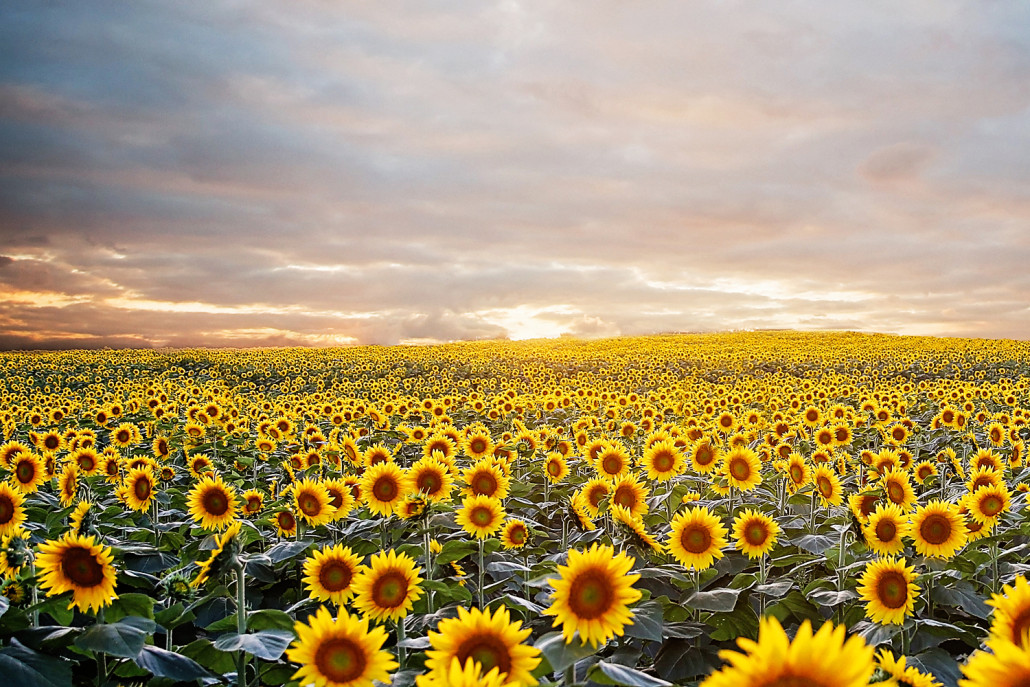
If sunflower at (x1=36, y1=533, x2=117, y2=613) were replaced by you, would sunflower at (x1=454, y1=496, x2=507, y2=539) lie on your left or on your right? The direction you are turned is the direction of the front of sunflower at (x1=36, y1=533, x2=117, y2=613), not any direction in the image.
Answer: on your left

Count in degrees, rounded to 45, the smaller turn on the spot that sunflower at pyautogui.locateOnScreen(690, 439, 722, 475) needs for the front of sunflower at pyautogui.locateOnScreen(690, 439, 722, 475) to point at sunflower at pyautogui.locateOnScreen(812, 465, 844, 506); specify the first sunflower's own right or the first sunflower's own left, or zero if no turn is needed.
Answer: approximately 45° to the first sunflower's own left

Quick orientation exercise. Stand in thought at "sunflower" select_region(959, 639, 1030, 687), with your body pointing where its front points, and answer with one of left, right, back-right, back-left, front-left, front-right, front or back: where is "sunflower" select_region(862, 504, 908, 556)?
back

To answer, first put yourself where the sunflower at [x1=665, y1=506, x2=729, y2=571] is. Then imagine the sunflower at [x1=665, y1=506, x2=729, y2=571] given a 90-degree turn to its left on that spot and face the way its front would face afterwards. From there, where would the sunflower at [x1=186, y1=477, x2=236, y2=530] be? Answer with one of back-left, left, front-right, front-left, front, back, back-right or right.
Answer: back

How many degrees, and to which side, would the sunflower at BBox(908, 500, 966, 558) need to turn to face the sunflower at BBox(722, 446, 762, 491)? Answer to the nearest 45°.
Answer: approximately 135° to its right

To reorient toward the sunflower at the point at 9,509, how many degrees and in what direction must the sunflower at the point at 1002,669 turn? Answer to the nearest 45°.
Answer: approximately 90° to its right

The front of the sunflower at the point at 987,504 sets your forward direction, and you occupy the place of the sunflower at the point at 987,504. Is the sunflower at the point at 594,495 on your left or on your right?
on your right
